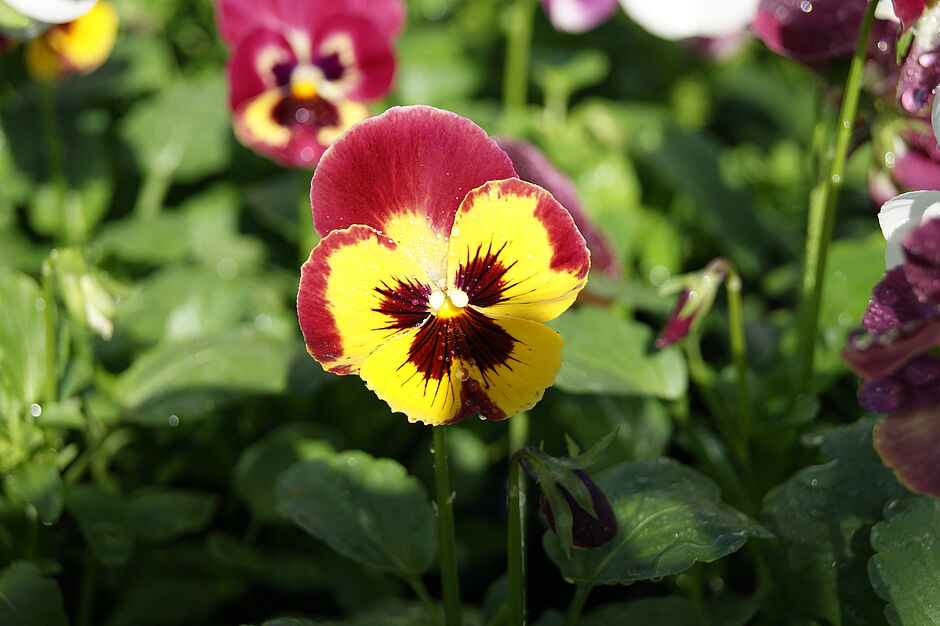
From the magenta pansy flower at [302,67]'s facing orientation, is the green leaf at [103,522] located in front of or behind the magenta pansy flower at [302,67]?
in front

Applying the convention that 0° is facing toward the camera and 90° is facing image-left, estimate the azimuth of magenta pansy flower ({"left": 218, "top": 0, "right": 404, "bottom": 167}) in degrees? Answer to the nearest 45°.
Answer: approximately 0°

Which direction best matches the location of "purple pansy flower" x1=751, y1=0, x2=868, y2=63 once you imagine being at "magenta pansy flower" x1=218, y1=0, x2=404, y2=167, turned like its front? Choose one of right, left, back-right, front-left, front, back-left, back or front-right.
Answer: front-left

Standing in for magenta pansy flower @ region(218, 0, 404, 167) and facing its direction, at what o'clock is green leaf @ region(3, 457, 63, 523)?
The green leaf is roughly at 1 o'clock from the magenta pansy flower.

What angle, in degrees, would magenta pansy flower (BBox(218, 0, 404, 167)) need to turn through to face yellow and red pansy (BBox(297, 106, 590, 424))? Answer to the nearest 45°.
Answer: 0° — it already faces it
